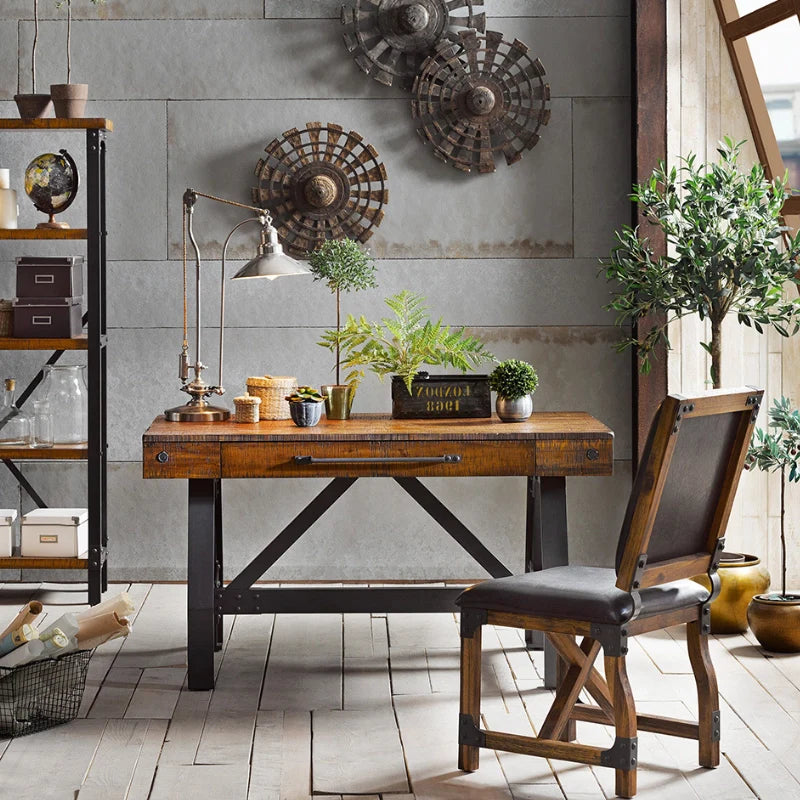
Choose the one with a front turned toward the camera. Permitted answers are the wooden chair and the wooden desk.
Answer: the wooden desk

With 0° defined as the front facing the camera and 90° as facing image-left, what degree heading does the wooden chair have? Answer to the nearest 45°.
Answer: approximately 135°

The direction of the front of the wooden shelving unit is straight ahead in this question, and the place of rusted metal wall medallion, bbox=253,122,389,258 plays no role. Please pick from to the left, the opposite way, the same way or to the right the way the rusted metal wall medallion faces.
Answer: the same way

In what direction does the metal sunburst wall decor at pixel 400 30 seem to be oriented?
toward the camera

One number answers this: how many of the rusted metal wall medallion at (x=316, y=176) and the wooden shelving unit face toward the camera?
2

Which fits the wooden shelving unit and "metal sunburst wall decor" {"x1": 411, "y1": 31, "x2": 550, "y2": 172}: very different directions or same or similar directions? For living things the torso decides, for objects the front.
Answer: same or similar directions

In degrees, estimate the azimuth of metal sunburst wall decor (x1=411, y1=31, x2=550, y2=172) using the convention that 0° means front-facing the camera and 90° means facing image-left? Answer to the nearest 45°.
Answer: approximately 0°

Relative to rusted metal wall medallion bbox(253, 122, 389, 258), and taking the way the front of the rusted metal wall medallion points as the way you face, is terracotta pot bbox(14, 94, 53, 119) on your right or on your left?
on your right

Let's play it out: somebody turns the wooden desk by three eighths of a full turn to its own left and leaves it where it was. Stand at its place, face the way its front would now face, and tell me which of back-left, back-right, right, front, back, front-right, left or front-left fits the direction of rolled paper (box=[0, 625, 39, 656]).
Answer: back-left

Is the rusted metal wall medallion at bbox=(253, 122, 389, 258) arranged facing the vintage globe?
no

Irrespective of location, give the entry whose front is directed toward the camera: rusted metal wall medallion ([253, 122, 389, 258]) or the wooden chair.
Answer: the rusted metal wall medallion

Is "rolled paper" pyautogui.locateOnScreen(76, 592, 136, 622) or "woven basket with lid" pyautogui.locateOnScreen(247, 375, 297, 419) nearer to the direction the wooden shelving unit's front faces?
the rolled paper

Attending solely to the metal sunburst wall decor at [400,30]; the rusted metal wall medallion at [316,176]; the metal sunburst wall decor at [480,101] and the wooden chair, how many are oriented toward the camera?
3

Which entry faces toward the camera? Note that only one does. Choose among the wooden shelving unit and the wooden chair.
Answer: the wooden shelving unit

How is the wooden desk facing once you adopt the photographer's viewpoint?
facing the viewer

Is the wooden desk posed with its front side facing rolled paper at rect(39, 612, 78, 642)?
no

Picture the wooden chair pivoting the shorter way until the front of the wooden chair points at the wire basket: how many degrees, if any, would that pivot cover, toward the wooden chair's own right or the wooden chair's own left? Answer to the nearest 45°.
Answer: approximately 45° to the wooden chair's own left

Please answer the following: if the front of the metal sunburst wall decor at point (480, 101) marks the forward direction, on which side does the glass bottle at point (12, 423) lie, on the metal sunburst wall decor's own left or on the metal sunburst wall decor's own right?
on the metal sunburst wall decor's own right

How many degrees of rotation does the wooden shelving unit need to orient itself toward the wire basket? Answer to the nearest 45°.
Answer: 0° — it already faces it
